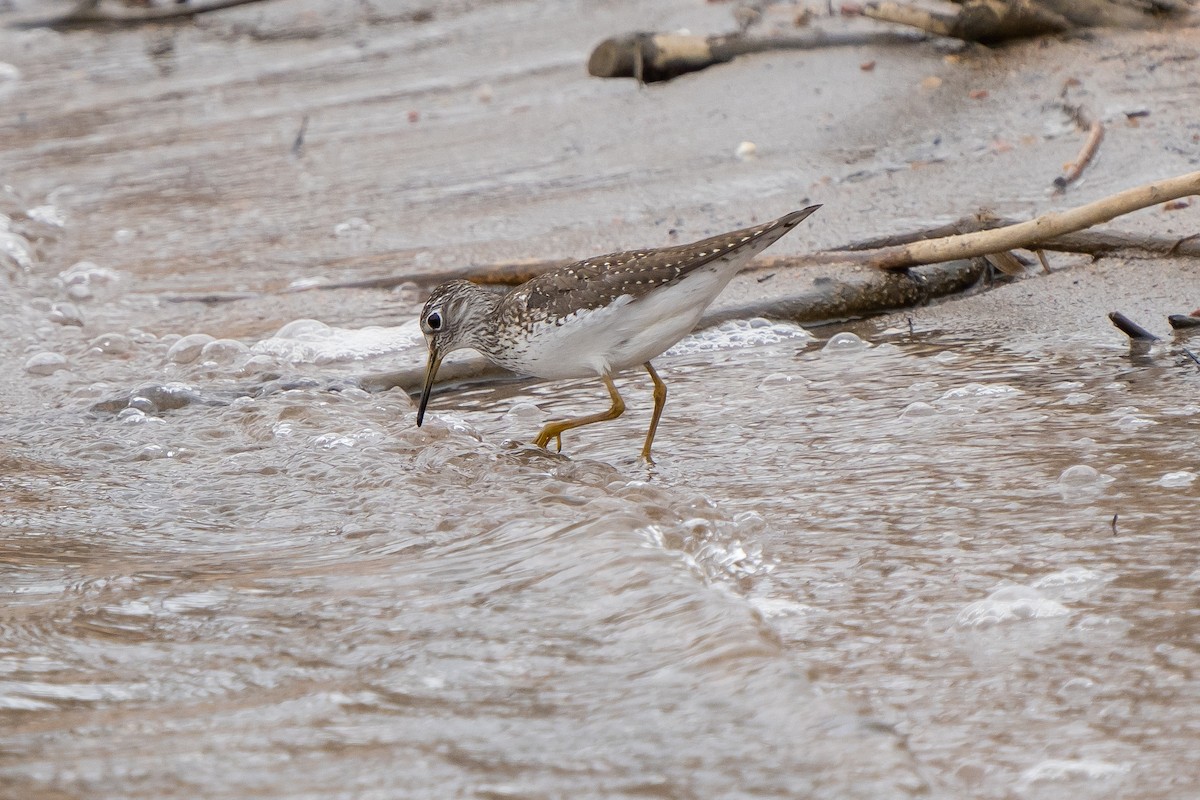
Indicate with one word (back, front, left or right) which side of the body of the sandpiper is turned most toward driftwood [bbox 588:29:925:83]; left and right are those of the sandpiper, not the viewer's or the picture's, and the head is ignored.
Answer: right

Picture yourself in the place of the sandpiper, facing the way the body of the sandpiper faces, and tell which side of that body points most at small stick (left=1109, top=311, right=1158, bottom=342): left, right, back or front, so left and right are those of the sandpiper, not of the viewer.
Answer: back

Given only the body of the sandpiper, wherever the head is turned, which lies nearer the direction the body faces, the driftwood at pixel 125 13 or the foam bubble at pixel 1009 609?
the driftwood

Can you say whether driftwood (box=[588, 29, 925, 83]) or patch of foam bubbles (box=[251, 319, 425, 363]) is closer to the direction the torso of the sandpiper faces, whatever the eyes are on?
the patch of foam bubbles

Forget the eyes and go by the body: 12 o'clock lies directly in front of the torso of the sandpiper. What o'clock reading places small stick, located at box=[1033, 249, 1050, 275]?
The small stick is roughly at 5 o'clock from the sandpiper.

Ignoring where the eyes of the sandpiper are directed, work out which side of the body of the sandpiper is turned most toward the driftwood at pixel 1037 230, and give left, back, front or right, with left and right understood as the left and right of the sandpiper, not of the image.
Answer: back

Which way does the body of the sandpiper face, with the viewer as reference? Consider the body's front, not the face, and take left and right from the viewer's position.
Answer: facing to the left of the viewer

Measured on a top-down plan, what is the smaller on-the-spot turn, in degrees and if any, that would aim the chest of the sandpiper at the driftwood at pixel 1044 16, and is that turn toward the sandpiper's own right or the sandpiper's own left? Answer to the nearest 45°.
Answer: approximately 135° to the sandpiper's own right
